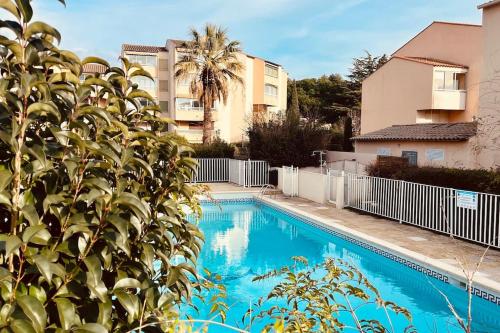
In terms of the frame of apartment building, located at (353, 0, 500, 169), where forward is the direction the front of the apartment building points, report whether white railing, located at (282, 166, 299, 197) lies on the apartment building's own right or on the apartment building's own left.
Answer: on the apartment building's own right

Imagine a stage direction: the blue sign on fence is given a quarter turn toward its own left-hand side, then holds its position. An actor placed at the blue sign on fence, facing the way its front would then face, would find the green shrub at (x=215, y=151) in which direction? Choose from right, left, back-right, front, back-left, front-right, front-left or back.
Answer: back

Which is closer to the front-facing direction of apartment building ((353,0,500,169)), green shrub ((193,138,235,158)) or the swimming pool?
the swimming pool

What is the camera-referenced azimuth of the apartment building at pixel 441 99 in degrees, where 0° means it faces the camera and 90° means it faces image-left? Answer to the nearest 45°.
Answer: approximately 315°

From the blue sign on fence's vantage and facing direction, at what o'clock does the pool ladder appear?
The pool ladder is roughly at 3 o'clock from the blue sign on fence.

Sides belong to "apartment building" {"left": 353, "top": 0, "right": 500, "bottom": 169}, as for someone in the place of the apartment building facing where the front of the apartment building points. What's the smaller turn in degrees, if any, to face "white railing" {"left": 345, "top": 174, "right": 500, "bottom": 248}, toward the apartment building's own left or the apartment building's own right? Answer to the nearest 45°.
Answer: approximately 45° to the apartment building's own right

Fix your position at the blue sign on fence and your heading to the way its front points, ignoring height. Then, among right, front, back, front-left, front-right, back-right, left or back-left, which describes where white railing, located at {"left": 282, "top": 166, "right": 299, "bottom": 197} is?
right

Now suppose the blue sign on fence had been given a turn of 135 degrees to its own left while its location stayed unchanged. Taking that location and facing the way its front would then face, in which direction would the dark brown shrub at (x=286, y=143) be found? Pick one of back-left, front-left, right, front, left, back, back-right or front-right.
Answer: back-left

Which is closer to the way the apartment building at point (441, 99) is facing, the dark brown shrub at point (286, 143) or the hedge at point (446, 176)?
the hedge

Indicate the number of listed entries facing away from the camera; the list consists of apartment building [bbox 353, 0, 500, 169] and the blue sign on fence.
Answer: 0

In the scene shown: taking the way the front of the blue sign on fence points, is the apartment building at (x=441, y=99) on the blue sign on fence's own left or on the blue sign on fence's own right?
on the blue sign on fence's own right

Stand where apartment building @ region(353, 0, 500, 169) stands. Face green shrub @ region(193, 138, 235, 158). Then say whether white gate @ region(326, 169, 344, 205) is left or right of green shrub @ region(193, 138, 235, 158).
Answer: left

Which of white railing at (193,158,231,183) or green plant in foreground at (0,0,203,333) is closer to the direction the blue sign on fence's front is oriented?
the green plant in foreground

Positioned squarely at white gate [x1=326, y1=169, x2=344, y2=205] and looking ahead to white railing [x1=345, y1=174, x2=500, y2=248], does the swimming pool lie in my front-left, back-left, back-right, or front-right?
front-right

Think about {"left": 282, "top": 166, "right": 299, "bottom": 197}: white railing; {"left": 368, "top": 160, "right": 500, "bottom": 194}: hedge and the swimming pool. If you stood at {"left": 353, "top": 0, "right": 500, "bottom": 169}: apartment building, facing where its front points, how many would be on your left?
0

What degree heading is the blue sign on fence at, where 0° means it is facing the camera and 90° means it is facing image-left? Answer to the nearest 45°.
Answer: approximately 45°
